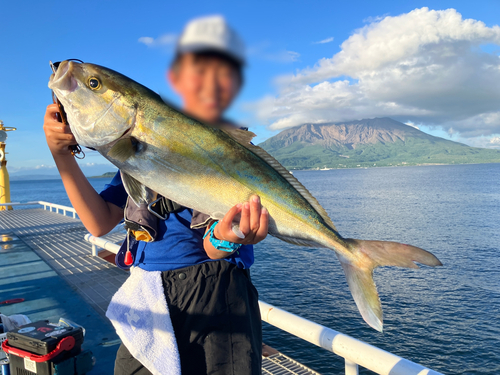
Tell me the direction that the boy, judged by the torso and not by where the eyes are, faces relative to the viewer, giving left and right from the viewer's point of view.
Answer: facing the viewer

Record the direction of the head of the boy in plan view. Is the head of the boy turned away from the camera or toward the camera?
toward the camera
